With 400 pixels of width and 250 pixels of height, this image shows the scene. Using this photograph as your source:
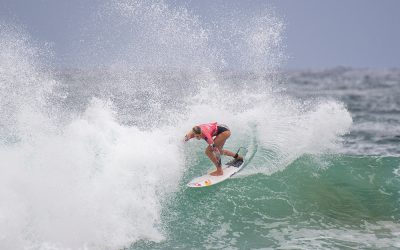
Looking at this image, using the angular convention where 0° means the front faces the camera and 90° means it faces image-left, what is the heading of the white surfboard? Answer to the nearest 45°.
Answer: approximately 90°

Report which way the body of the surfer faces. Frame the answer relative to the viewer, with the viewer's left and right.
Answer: facing to the left of the viewer
